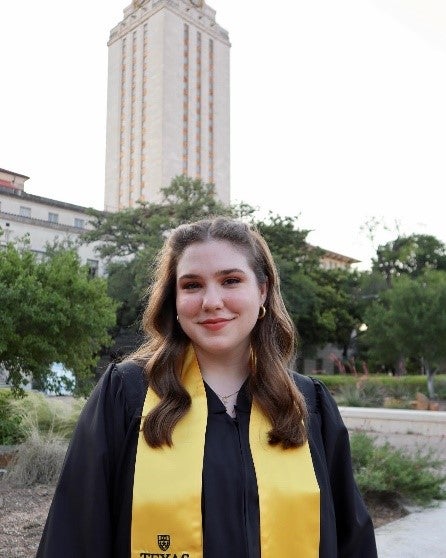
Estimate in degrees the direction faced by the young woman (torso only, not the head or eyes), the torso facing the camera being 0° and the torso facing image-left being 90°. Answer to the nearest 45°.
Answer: approximately 0°

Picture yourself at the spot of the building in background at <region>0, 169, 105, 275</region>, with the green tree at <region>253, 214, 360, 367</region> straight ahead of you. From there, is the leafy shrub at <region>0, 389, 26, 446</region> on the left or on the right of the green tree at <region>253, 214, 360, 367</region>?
right

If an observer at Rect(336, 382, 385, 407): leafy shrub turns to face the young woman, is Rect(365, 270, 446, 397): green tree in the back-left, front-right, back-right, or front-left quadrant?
back-left

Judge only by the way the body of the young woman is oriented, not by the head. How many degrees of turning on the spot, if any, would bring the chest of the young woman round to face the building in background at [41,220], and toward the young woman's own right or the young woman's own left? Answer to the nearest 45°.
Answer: approximately 180°

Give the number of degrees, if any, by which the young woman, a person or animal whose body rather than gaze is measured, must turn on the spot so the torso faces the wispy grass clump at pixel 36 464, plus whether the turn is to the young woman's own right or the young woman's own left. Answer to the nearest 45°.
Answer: approximately 180°

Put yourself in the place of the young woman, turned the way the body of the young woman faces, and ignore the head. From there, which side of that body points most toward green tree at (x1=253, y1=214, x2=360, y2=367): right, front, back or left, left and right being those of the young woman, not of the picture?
back

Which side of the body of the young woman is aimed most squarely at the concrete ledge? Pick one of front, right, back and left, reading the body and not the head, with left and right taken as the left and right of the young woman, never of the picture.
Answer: back

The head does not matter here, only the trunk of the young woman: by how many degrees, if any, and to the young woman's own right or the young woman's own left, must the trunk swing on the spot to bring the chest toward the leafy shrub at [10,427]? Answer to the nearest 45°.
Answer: approximately 180°
